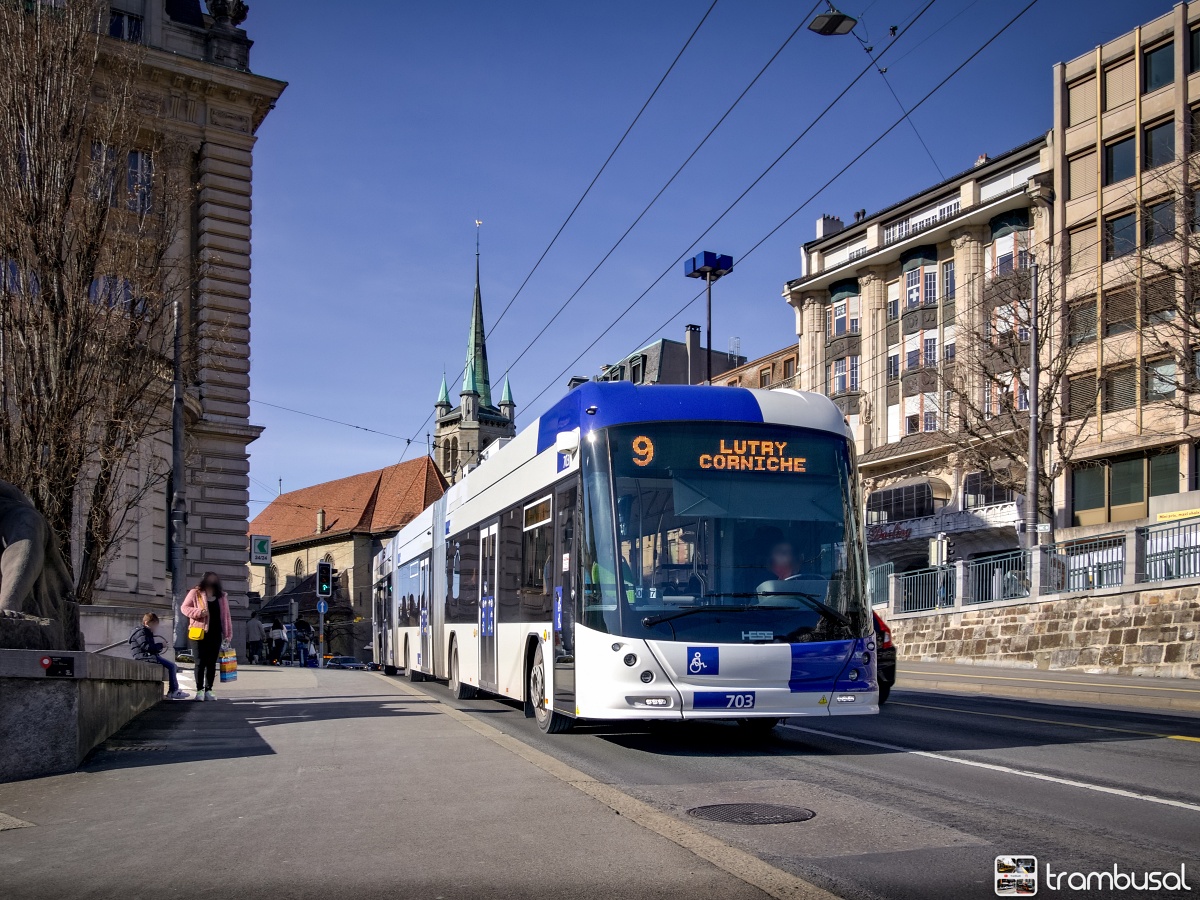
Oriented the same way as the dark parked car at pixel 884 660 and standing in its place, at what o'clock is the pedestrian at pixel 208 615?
The pedestrian is roughly at 10 o'clock from the dark parked car.

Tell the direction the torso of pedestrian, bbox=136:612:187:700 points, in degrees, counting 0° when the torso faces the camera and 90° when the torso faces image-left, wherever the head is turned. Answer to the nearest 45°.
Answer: approximately 270°

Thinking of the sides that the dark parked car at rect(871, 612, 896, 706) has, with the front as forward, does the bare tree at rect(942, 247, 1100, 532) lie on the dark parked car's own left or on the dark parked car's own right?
on the dark parked car's own right

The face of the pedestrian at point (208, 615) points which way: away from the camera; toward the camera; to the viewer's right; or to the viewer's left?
toward the camera

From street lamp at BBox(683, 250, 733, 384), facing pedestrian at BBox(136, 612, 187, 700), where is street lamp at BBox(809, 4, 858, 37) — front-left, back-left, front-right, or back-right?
front-left

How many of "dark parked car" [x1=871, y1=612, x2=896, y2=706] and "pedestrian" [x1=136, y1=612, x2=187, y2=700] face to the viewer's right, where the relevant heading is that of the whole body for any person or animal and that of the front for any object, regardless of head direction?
1

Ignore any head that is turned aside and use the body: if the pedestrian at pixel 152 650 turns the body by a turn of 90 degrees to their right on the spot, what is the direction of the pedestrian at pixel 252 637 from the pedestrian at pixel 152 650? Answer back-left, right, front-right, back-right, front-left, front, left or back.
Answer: back

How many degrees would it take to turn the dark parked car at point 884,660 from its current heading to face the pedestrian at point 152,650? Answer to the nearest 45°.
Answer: approximately 45° to its left
